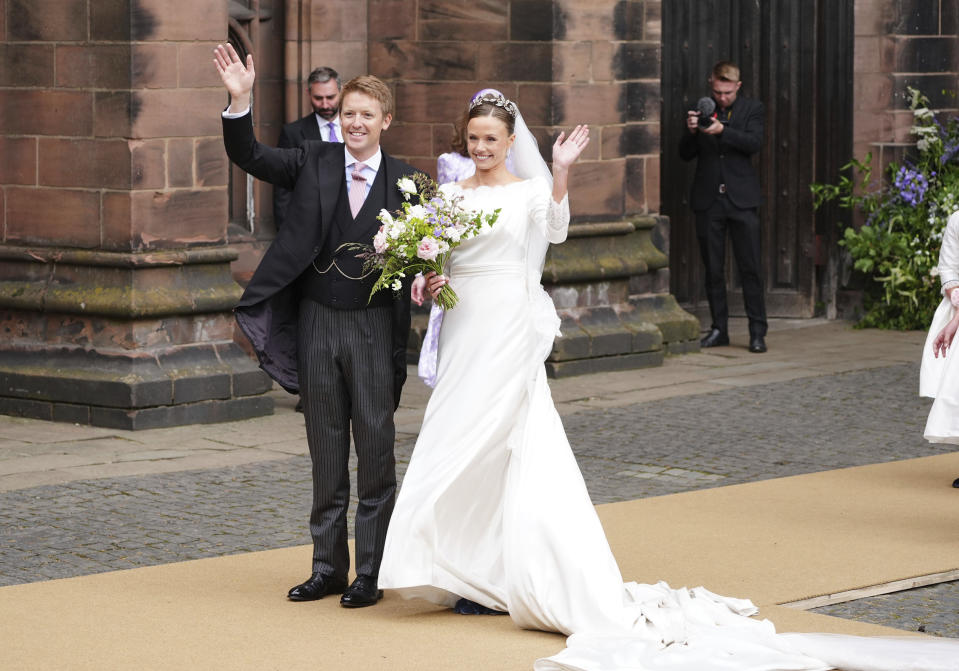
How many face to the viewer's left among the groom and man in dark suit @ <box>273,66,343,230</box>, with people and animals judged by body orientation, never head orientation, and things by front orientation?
0

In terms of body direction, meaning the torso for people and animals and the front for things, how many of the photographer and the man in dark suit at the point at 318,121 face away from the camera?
0

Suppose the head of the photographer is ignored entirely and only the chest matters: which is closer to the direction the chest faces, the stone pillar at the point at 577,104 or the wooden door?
the stone pillar

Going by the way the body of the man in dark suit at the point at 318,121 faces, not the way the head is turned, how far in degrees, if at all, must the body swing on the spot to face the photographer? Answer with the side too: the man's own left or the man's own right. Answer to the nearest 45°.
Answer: approximately 90° to the man's own left

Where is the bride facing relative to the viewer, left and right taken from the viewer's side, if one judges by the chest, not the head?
facing the viewer and to the left of the viewer

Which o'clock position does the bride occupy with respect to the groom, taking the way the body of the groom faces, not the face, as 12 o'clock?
The bride is roughly at 10 o'clock from the groom.

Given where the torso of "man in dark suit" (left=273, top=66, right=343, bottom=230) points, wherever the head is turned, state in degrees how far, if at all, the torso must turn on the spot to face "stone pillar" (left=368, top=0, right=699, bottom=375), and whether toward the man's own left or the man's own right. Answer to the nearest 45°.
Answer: approximately 90° to the man's own left

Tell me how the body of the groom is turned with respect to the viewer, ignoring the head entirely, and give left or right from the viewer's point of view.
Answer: facing the viewer

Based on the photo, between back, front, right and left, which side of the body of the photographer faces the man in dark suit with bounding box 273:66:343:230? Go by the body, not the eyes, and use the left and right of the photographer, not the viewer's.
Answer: front

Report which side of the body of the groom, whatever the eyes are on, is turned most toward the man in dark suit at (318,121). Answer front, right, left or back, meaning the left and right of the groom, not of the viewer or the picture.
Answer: back

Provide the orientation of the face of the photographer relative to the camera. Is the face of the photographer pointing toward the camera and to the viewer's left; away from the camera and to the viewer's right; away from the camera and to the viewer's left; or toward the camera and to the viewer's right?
toward the camera and to the viewer's left

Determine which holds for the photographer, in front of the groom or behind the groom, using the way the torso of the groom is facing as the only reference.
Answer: behind

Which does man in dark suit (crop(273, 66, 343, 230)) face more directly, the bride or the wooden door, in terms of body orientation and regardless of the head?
the bride
